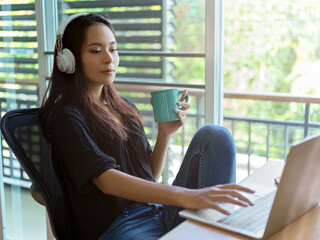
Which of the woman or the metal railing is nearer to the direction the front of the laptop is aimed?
the woman

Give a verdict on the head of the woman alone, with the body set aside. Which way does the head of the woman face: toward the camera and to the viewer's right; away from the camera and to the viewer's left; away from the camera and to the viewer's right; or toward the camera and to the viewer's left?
toward the camera and to the viewer's right

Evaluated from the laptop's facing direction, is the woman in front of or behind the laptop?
in front

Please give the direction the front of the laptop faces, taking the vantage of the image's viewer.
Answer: facing away from the viewer and to the left of the viewer

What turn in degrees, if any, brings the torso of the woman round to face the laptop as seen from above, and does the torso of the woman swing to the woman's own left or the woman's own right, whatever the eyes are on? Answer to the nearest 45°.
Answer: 0° — they already face it

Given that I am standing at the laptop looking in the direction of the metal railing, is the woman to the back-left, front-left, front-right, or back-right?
front-left

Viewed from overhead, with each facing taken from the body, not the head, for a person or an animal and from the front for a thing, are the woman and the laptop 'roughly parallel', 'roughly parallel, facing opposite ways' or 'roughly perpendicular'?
roughly parallel, facing opposite ways

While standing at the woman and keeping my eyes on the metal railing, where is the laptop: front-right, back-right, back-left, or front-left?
back-right

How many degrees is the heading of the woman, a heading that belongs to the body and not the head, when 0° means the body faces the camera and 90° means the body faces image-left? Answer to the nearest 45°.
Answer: approximately 315°
